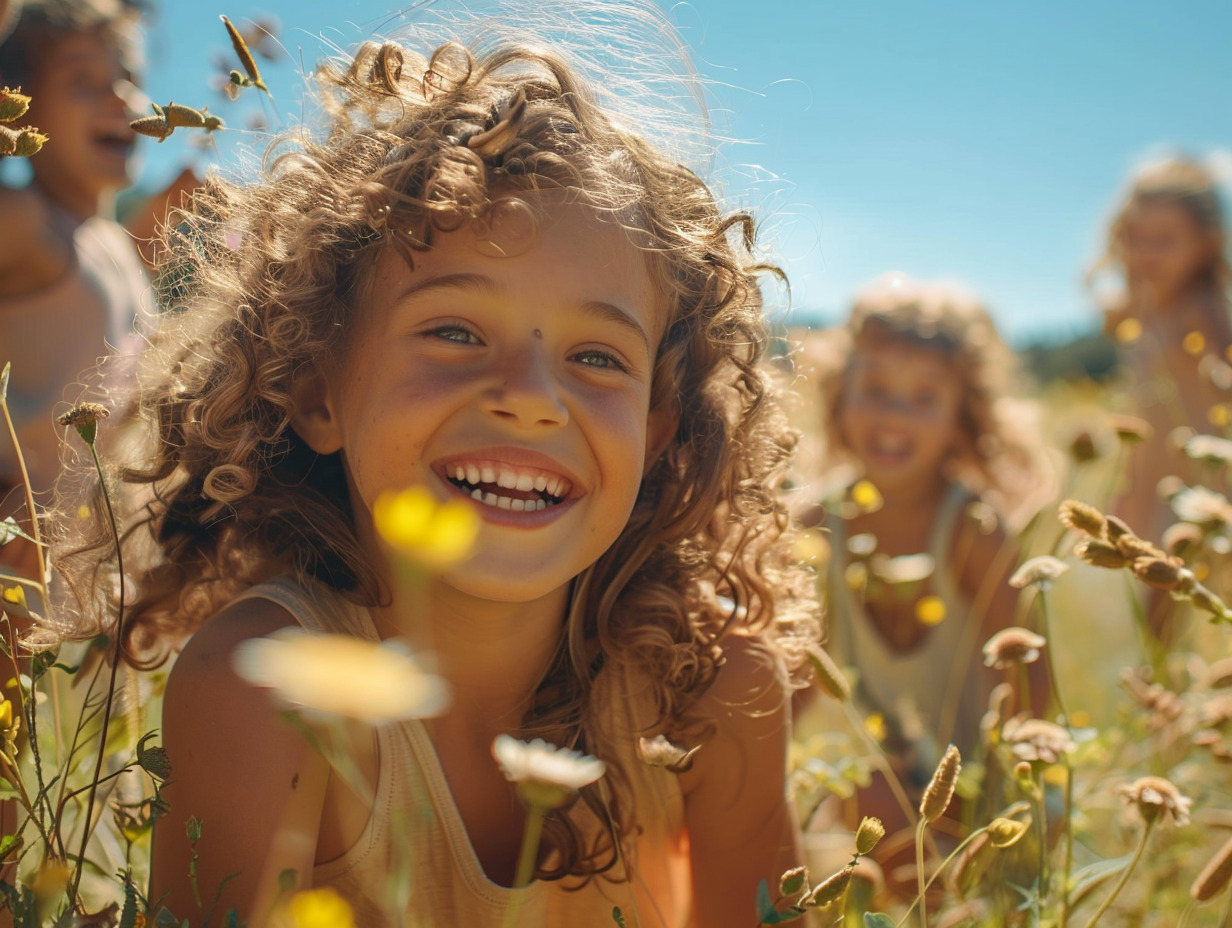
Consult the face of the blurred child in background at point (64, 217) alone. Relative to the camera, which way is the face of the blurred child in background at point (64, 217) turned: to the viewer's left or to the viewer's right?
to the viewer's right

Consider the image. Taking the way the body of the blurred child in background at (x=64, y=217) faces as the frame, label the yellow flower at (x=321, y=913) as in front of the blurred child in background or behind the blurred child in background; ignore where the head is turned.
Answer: in front

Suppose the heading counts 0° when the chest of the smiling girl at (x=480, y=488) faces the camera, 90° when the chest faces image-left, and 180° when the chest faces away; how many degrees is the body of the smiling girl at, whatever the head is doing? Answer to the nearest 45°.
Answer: approximately 0°

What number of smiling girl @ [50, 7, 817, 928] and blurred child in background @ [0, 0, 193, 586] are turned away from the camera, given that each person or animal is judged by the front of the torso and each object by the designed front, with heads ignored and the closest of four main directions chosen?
0

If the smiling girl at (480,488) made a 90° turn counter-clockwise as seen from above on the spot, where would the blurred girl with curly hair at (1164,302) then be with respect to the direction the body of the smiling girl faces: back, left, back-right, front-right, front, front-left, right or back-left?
front-left

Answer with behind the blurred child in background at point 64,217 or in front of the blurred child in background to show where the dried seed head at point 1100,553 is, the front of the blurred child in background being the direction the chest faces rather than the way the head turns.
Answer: in front

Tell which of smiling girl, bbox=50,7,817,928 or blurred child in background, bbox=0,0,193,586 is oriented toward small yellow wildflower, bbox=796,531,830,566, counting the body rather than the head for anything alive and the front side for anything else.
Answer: the blurred child in background
